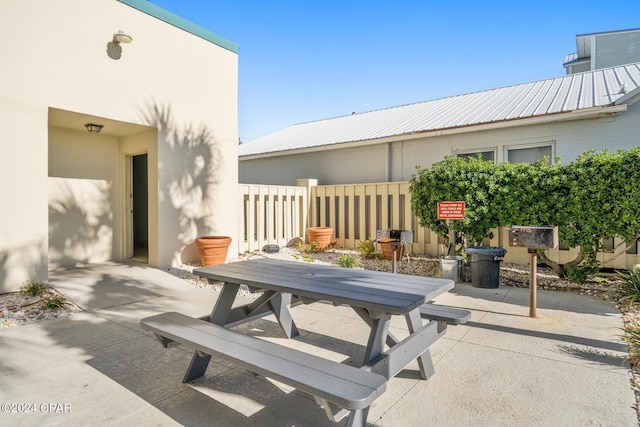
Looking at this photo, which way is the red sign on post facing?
toward the camera

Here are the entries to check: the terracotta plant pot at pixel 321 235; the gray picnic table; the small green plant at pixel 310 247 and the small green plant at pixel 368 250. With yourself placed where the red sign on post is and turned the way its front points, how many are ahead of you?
1

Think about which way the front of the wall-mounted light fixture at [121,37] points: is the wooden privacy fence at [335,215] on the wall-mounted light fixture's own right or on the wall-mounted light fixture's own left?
on the wall-mounted light fixture's own left

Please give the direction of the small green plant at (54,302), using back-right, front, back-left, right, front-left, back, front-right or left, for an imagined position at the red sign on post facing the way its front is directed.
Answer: front-right

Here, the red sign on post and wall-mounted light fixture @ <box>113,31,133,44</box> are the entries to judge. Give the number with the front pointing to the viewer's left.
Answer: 0

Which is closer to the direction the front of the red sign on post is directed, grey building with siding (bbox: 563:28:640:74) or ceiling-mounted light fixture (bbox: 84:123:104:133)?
the ceiling-mounted light fixture

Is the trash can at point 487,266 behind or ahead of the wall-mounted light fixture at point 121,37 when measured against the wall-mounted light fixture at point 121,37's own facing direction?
ahead

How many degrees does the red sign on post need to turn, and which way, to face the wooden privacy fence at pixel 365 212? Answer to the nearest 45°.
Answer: approximately 135° to its right

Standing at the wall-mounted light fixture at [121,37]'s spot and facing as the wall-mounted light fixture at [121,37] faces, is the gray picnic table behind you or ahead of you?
ahead
